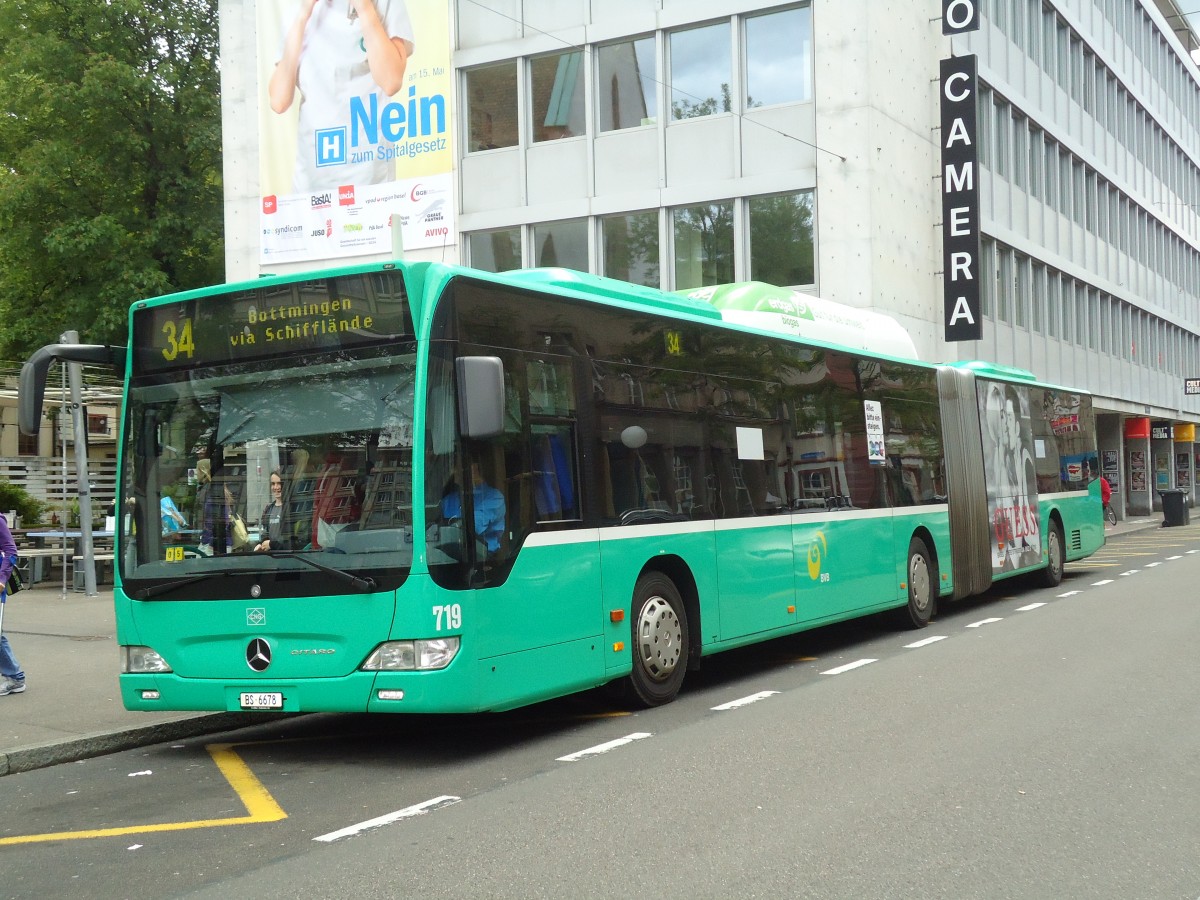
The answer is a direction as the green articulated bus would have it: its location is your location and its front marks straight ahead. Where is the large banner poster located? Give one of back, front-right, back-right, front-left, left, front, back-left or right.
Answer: back-right

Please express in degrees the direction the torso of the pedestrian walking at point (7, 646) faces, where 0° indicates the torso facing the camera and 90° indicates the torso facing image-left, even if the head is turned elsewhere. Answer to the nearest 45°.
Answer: approximately 90°

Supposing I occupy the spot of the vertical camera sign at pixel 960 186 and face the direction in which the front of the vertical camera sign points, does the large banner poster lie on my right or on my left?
on my right

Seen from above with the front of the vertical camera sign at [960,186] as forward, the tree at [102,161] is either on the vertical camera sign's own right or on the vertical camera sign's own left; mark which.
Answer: on the vertical camera sign's own right

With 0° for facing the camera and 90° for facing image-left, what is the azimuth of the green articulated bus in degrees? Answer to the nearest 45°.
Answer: approximately 45°
